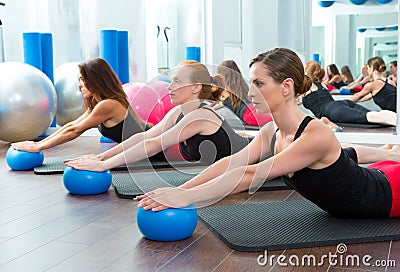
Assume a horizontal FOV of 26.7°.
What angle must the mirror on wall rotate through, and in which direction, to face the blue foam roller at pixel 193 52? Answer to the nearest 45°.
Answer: approximately 90° to its right

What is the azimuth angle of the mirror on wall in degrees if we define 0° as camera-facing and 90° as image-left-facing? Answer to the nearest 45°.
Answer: approximately 0°

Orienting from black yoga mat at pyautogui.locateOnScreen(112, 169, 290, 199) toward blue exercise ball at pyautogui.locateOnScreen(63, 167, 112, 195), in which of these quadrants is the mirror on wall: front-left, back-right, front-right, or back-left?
back-right

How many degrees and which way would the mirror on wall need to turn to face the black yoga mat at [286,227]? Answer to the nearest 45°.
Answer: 0° — it already faces it

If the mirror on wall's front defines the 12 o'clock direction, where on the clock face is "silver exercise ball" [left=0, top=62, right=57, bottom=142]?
The silver exercise ball is roughly at 2 o'clock from the mirror on wall.

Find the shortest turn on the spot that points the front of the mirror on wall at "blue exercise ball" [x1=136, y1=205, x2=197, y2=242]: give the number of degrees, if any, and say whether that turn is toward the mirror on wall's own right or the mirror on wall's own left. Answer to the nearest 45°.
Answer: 0° — it already faces it

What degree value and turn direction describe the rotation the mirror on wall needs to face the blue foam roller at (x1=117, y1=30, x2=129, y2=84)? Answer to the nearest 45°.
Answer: approximately 90° to its right

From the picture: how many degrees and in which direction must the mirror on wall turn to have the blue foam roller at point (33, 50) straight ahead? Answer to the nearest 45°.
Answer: approximately 90° to its right

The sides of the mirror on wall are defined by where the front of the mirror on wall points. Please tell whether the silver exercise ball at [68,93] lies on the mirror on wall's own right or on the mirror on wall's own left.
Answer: on the mirror on wall's own right
